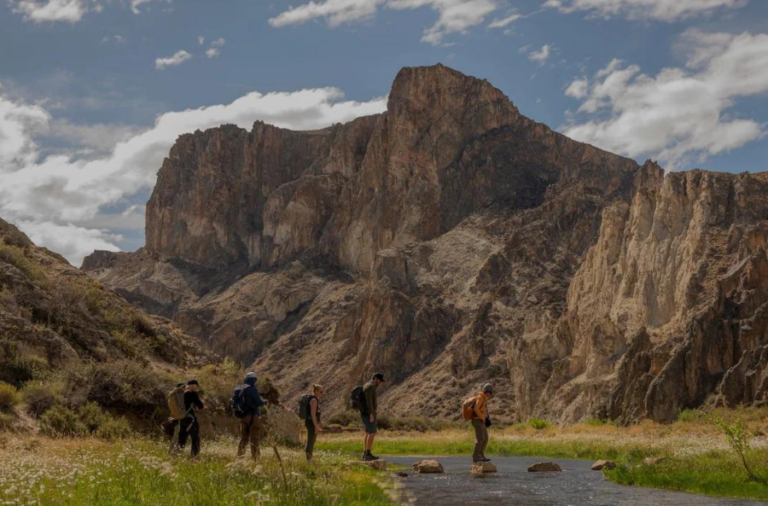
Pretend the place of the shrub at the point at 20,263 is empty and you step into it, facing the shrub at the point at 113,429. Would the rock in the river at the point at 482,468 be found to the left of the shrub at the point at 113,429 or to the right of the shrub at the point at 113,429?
left

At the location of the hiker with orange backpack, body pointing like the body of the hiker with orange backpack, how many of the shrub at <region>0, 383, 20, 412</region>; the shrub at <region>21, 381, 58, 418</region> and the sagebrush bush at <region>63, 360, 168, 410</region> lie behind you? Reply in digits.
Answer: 3

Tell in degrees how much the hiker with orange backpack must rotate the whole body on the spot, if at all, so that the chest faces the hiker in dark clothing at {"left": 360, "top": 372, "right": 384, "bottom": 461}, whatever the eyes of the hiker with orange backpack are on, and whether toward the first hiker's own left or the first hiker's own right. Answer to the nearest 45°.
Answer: approximately 180°

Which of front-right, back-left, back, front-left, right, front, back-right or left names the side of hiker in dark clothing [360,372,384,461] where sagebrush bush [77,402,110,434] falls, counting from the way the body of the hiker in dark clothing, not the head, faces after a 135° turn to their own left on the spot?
front-left

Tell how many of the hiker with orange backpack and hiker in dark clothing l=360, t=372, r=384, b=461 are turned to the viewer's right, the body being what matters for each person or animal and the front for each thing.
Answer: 2

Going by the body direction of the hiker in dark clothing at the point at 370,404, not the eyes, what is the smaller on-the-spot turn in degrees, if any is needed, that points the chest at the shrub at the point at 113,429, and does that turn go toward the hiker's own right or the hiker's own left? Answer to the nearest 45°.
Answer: approximately 180°

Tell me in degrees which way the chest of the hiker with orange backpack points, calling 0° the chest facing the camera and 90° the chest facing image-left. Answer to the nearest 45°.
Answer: approximately 270°

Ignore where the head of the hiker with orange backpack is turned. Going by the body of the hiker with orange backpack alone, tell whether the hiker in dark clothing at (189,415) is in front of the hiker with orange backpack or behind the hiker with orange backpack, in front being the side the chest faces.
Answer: behind

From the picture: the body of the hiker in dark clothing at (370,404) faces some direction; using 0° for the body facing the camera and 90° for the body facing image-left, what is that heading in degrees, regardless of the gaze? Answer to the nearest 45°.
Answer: approximately 270°

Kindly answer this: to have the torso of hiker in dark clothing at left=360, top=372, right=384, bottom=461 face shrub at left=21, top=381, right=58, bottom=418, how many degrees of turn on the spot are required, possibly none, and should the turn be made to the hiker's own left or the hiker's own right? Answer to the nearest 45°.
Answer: approximately 180°
